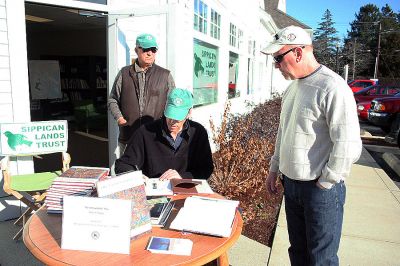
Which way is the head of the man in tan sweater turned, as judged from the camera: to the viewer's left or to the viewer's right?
to the viewer's left

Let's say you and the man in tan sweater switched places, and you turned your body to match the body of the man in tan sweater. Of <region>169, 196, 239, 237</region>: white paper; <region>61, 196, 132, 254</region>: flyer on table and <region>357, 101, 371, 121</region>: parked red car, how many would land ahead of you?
2

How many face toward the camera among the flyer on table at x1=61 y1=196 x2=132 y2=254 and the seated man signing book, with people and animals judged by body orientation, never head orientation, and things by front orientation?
2

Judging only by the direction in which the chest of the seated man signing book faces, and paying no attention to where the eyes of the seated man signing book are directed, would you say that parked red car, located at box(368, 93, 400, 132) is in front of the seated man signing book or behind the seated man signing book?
behind

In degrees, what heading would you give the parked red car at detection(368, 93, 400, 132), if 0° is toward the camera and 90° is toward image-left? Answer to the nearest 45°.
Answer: approximately 45°

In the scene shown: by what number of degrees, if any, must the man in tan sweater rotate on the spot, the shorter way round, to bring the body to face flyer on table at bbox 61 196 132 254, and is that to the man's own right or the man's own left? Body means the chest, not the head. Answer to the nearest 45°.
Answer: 0° — they already face it

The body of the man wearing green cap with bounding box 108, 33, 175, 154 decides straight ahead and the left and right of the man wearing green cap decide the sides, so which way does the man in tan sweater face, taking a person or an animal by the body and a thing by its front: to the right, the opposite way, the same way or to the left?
to the right

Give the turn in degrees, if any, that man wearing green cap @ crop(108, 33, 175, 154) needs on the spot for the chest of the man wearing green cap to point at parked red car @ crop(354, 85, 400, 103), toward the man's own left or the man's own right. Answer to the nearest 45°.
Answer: approximately 135° to the man's own left

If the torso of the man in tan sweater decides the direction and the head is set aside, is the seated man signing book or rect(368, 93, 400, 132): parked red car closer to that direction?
the seated man signing book

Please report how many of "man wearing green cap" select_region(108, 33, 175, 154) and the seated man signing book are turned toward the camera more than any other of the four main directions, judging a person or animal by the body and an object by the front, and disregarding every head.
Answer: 2

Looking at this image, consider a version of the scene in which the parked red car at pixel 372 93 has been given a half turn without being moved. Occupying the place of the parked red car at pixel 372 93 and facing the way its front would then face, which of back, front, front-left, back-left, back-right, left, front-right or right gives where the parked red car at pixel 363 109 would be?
back-right
